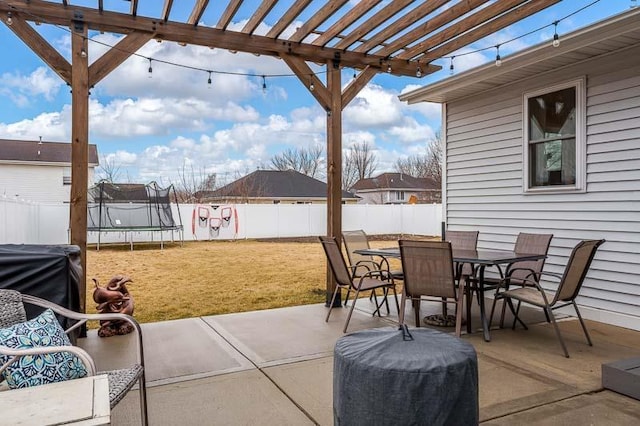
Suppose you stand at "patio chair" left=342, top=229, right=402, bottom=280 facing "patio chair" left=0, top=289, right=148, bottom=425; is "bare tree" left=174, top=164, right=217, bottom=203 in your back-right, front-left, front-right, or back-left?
back-right

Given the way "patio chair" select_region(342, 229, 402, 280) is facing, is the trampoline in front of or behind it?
behind

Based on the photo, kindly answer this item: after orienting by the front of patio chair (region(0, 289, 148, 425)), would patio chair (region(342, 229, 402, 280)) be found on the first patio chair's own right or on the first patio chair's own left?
on the first patio chair's own left

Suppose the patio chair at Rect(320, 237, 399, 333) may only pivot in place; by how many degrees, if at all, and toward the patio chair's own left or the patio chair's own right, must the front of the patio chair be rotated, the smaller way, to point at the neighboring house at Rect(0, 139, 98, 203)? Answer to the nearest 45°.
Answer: approximately 90° to the patio chair's own left

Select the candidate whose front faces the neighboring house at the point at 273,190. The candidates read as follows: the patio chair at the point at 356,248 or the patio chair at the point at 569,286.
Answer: the patio chair at the point at 569,286

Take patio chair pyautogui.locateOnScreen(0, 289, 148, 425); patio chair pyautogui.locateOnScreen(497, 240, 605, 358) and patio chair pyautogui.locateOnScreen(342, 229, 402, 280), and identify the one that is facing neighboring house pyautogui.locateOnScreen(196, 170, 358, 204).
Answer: patio chair pyautogui.locateOnScreen(497, 240, 605, 358)

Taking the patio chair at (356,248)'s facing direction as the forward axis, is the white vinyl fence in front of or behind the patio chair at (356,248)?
behind

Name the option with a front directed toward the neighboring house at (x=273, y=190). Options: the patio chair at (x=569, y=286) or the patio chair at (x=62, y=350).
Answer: the patio chair at (x=569, y=286)

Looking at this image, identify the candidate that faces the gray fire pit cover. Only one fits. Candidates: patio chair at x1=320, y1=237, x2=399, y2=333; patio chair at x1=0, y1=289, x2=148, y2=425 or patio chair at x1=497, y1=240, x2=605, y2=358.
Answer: patio chair at x1=0, y1=289, x2=148, y2=425

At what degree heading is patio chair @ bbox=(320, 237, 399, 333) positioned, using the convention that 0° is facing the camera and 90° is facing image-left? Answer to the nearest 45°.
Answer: approximately 225°

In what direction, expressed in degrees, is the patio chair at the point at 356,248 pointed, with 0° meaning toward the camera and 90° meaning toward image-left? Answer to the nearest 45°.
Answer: approximately 315°
